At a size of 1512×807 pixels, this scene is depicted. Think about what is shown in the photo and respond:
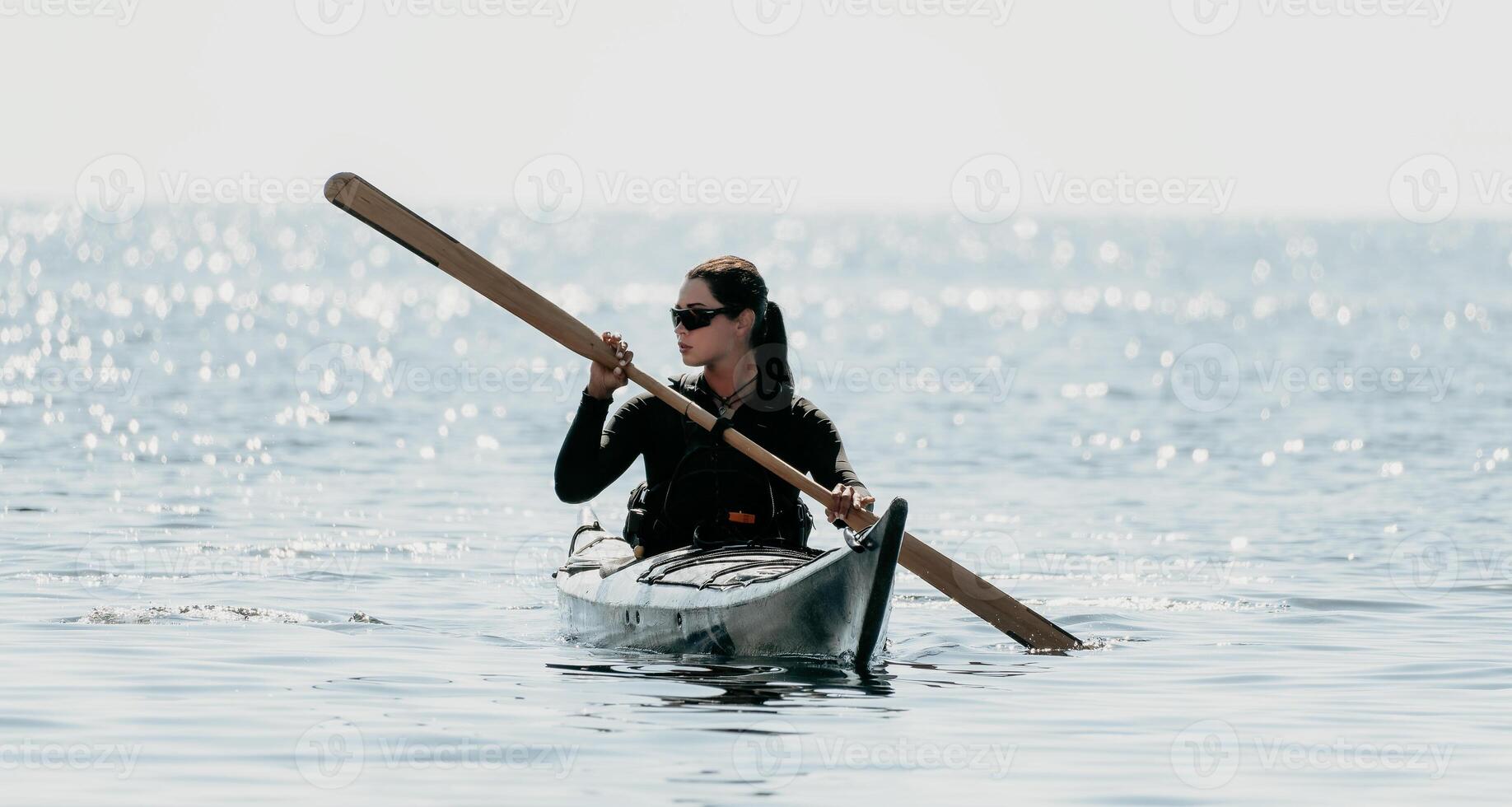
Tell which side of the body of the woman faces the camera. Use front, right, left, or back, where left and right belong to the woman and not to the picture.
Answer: front

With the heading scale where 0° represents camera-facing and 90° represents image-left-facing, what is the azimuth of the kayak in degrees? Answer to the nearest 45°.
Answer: approximately 315°

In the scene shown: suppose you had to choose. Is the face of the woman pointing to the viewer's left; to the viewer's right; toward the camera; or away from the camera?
to the viewer's left
